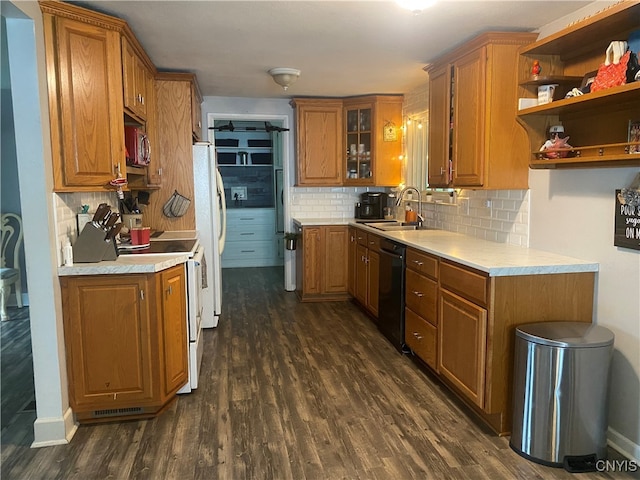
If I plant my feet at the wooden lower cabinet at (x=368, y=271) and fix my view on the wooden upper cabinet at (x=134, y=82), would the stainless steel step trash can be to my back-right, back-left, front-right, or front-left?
front-left

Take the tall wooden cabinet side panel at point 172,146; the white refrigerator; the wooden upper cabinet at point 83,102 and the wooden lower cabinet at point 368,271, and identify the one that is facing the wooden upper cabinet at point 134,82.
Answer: the wooden lower cabinet

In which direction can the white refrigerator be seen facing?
to the viewer's right

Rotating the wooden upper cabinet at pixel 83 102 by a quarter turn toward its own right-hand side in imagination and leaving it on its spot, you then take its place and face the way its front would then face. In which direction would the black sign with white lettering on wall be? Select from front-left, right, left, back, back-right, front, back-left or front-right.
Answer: left

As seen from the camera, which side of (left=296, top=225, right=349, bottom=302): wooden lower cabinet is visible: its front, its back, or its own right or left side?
front

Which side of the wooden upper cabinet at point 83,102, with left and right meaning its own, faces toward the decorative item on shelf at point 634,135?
front

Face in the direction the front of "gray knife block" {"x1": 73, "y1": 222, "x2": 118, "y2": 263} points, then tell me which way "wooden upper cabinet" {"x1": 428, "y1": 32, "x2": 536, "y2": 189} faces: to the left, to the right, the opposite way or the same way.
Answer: the opposite way

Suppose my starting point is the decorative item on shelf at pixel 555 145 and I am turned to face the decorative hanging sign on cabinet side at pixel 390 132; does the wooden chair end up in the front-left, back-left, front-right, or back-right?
front-left

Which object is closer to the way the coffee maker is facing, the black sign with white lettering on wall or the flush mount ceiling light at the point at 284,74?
the flush mount ceiling light

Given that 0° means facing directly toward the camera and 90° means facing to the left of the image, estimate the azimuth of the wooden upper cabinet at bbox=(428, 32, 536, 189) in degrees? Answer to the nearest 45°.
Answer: approximately 45°

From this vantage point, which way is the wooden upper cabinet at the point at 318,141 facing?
toward the camera

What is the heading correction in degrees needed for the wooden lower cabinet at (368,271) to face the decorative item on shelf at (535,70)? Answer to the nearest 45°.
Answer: approximately 90° to its left

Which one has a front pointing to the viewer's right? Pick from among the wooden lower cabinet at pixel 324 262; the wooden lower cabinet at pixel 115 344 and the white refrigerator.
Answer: the white refrigerator

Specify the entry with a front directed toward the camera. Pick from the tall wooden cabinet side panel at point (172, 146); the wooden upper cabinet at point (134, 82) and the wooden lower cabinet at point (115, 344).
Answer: the wooden lower cabinet

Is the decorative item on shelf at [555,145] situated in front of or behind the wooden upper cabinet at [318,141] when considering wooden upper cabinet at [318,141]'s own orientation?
in front

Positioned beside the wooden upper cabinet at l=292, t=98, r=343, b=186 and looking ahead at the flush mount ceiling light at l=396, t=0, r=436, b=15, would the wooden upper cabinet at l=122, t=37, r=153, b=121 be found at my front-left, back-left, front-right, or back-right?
front-right

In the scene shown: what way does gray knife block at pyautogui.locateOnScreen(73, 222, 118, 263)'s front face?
to the viewer's right

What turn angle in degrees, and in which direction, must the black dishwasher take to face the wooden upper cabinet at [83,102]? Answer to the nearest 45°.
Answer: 0° — it already faces it

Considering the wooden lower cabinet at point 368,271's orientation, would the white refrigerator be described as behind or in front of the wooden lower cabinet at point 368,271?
in front
